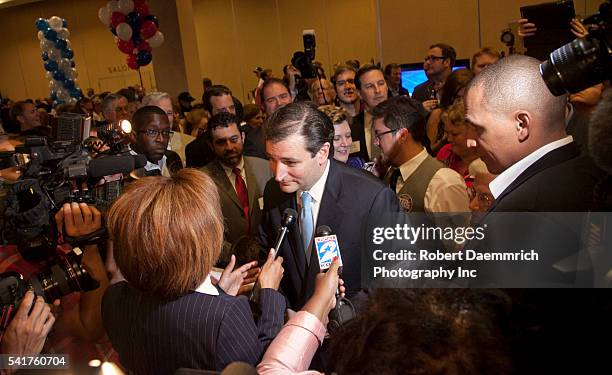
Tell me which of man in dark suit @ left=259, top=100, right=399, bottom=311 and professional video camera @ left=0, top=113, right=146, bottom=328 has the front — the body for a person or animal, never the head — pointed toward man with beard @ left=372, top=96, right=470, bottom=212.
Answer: the professional video camera

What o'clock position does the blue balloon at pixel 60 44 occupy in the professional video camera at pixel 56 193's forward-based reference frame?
The blue balloon is roughly at 9 o'clock from the professional video camera.

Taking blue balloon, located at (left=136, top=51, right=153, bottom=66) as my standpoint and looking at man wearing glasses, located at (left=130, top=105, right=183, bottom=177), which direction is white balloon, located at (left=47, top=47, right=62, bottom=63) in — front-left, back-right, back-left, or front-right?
back-right

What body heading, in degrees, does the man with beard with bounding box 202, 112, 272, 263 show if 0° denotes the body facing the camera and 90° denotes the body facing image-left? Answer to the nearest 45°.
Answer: approximately 0°

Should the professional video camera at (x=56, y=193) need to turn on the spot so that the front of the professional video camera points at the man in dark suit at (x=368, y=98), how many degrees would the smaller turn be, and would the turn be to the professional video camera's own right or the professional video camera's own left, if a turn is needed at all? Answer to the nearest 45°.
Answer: approximately 45° to the professional video camera's own left

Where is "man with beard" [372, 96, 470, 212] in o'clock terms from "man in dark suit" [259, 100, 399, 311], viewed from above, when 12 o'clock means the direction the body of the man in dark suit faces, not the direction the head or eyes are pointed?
The man with beard is roughly at 6 o'clock from the man in dark suit.

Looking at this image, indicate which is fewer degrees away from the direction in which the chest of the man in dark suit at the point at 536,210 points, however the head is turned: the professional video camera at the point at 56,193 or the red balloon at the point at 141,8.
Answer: the professional video camera

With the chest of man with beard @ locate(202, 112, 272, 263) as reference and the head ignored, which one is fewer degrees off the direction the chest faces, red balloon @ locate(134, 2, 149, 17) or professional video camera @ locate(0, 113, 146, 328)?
the professional video camera

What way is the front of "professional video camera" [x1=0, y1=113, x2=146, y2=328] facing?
to the viewer's right

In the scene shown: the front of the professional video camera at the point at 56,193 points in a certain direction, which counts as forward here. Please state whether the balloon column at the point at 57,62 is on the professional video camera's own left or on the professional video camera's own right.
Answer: on the professional video camera's own left

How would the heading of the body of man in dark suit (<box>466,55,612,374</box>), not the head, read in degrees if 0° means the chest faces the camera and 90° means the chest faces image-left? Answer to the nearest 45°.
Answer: approximately 90°

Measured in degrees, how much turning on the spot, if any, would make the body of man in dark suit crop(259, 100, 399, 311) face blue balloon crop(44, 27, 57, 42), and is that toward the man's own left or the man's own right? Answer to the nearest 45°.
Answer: approximately 90° to the man's own right

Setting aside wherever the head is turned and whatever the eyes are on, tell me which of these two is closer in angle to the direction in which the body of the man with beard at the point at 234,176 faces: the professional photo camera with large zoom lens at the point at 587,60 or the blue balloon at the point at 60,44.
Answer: the professional photo camera with large zoom lens
